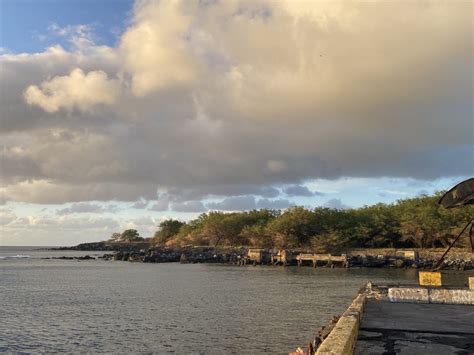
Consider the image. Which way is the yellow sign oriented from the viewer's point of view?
toward the camera

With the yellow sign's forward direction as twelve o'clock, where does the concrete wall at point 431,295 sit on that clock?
The concrete wall is roughly at 12 o'clock from the yellow sign.
